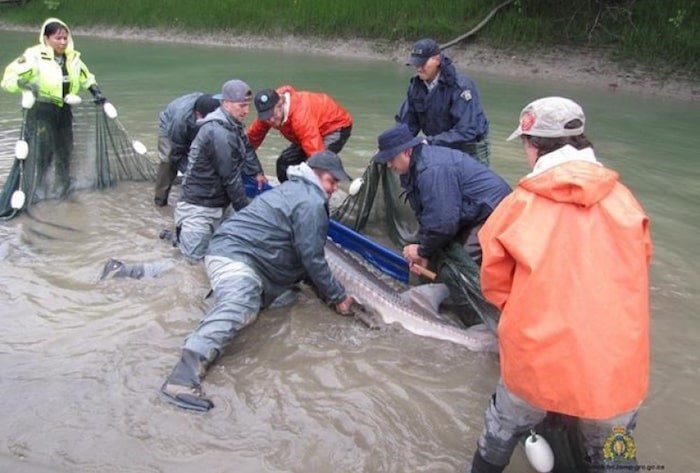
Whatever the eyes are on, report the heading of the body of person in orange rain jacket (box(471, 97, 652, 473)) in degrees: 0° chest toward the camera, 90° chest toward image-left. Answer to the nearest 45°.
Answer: approximately 135°

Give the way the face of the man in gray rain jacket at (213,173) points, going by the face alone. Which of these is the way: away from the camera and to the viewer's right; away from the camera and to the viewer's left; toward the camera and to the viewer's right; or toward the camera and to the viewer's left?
toward the camera and to the viewer's right

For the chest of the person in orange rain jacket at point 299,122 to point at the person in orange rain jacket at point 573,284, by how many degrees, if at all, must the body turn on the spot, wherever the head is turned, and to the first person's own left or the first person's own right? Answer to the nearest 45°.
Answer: approximately 45° to the first person's own left

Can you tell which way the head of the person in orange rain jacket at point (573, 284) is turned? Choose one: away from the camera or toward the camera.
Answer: away from the camera

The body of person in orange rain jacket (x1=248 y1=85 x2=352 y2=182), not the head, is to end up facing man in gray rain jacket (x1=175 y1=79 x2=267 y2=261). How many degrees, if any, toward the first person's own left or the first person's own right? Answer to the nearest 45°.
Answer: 0° — they already face them

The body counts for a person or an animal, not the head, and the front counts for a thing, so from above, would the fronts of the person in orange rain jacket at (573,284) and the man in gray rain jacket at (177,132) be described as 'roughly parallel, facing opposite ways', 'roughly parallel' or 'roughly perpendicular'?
roughly perpendicular

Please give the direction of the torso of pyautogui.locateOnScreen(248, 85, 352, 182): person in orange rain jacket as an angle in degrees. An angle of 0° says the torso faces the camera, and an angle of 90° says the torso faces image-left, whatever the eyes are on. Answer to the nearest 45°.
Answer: approximately 45°

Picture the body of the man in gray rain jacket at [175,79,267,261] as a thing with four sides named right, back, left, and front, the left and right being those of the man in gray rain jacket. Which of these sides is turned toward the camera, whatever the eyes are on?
right

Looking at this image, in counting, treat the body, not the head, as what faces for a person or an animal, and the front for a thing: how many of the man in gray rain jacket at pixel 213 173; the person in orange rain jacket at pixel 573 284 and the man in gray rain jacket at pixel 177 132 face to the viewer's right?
2

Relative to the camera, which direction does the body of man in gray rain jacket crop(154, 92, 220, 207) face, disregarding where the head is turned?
to the viewer's right
